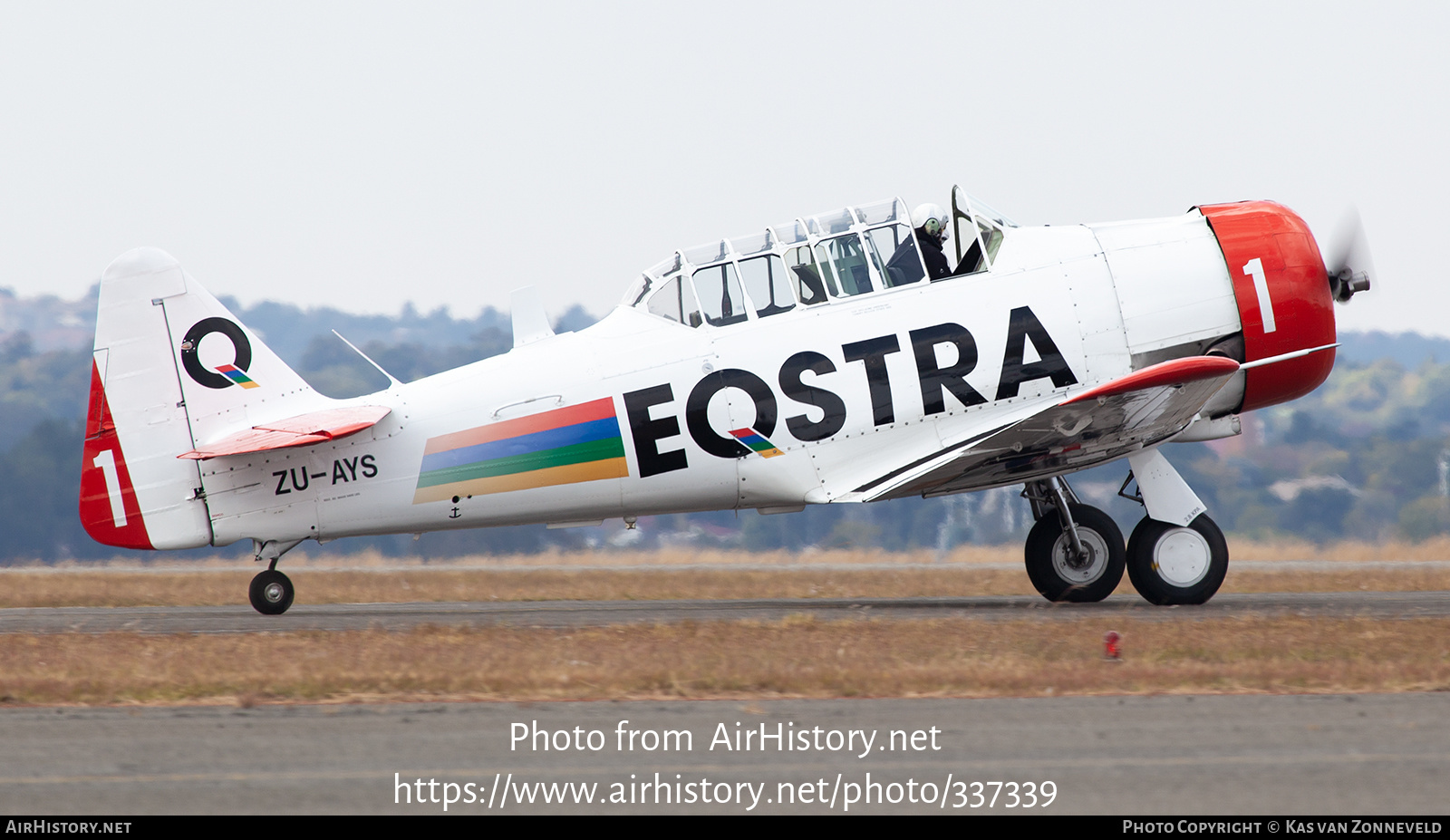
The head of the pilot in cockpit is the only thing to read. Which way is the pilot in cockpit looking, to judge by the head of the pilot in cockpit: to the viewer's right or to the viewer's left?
to the viewer's right

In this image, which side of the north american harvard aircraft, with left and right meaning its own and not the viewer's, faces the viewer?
right
